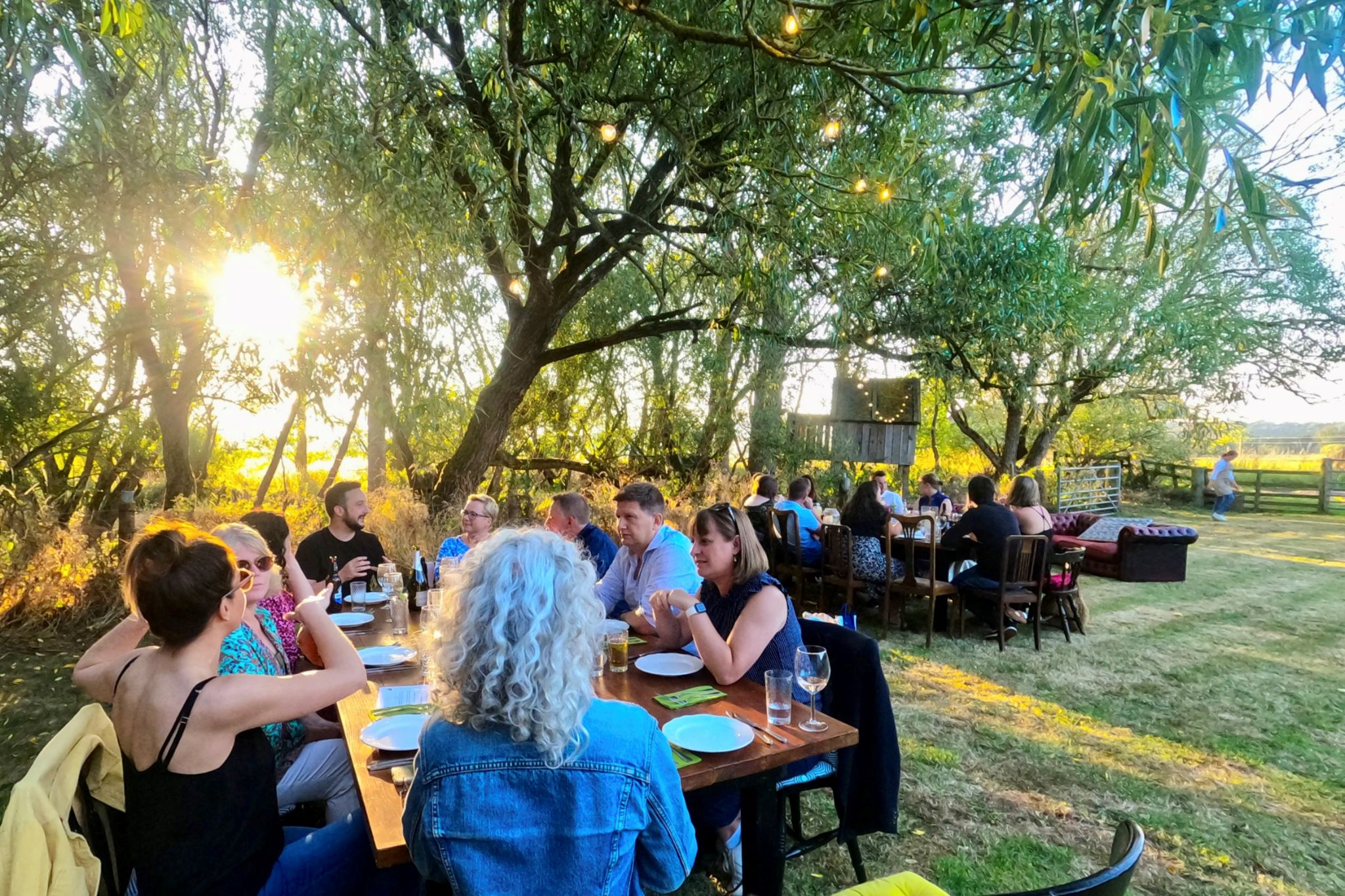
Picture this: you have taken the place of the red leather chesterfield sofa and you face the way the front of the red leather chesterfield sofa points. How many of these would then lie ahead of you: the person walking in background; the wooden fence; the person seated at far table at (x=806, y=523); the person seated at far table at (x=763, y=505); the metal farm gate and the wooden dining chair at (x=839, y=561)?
3

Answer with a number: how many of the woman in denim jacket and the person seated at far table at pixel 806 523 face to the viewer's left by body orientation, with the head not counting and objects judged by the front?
0

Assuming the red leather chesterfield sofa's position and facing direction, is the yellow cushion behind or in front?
in front

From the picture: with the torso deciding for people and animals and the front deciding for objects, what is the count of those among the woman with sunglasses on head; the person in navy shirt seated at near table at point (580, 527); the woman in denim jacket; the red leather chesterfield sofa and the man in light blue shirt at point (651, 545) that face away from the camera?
1

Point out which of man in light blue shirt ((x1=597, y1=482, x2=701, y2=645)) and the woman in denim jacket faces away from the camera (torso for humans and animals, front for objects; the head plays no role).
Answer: the woman in denim jacket

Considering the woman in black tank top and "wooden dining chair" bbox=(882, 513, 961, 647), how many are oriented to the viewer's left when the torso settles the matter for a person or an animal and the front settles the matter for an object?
0

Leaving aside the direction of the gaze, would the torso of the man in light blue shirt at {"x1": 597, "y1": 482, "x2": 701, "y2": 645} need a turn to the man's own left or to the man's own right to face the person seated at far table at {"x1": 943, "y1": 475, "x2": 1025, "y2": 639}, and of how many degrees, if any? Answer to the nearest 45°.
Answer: approximately 180°

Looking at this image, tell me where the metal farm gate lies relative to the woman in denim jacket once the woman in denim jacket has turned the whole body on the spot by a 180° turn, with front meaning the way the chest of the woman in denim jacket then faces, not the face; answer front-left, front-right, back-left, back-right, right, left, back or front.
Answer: back-left

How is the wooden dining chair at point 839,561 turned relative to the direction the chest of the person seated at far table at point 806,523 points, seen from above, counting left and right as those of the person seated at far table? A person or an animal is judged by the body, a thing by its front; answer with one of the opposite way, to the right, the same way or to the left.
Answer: the same way

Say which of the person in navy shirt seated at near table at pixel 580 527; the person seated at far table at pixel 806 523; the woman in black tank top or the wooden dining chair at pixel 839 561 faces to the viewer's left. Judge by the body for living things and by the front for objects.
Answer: the person in navy shirt seated at near table at pixel 580 527

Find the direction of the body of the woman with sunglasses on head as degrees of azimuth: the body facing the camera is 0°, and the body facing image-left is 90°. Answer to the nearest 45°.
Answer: approximately 45°

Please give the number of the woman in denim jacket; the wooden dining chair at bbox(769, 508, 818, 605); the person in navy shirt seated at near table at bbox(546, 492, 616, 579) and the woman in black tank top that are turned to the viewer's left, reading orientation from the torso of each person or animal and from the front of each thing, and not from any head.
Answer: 1

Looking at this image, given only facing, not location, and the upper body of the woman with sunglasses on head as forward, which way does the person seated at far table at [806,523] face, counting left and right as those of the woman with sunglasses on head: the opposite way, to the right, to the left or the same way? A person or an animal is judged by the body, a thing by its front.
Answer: the opposite way

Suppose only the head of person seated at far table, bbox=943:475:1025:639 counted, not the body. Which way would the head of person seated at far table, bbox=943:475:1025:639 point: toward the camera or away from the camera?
away from the camera

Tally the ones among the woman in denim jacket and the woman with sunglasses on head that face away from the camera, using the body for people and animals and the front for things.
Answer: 1

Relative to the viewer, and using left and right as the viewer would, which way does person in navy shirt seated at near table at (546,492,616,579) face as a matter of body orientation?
facing to the left of the viewer

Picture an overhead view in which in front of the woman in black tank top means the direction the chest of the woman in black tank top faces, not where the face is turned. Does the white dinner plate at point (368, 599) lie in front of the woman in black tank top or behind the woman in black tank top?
in front

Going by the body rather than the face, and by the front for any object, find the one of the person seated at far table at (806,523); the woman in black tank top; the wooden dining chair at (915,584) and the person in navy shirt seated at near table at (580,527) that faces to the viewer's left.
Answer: the person in navy shirt seated at near table at (580,527)
